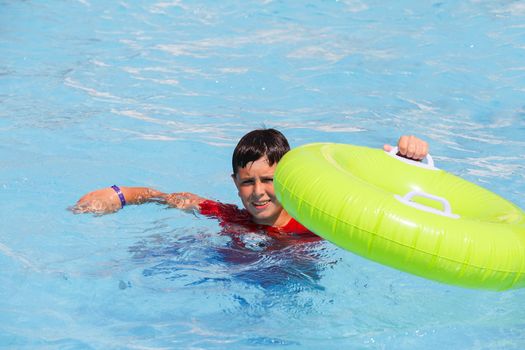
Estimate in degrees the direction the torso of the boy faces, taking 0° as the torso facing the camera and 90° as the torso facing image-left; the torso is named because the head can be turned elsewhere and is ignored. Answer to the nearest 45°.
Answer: approximately 0°
